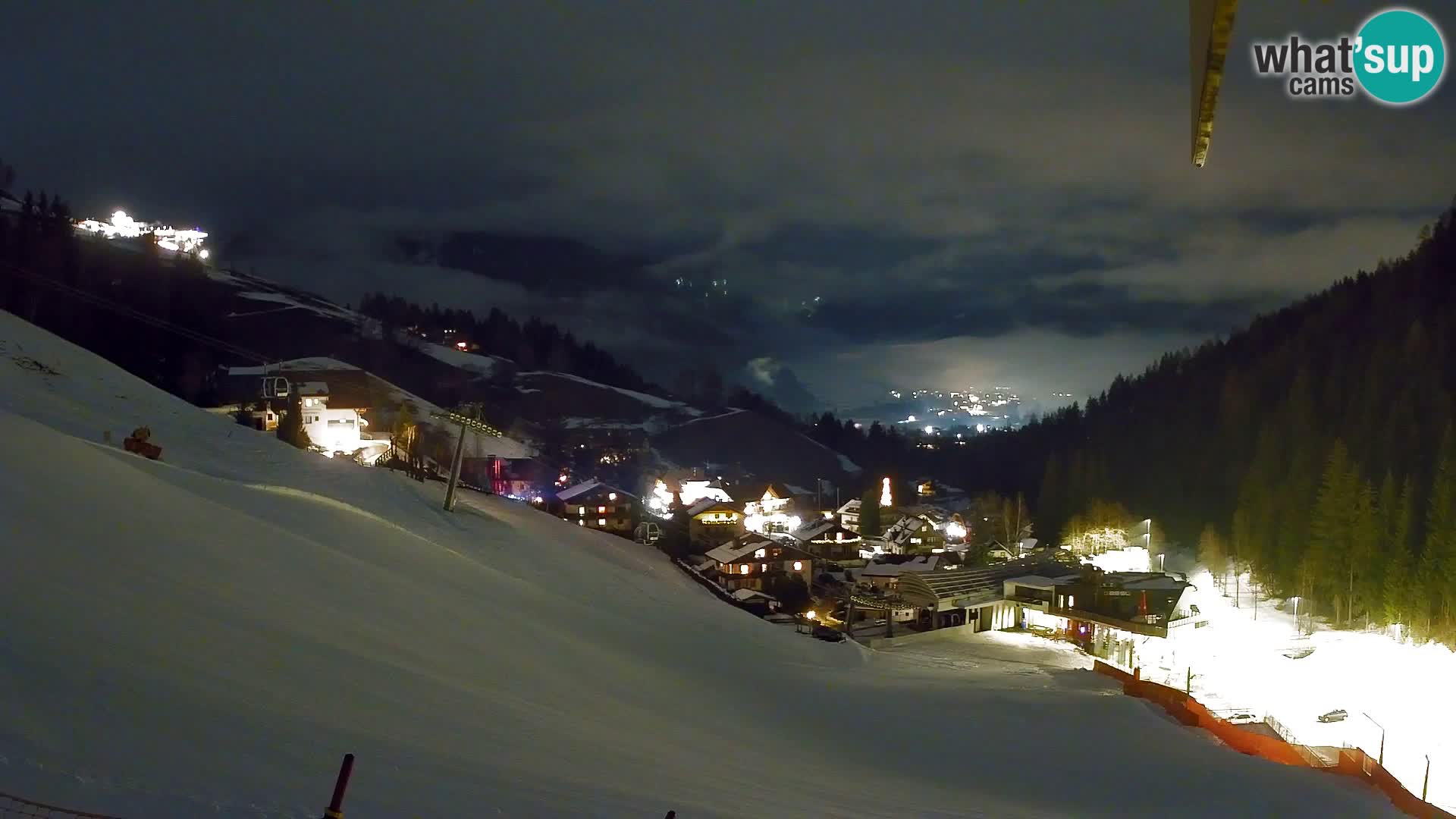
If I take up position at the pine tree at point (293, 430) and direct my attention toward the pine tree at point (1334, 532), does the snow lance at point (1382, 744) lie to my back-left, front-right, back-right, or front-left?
front-right

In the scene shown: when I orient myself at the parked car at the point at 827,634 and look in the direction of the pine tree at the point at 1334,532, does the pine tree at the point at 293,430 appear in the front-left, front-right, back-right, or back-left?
back-left

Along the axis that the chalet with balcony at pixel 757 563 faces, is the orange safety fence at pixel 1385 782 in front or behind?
in front

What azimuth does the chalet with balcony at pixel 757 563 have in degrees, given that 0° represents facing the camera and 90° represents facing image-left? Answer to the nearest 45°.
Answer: approximately 315°

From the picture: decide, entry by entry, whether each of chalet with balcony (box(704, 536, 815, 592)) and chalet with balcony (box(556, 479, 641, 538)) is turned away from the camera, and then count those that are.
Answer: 0

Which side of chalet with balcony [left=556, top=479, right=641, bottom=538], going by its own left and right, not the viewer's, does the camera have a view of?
front

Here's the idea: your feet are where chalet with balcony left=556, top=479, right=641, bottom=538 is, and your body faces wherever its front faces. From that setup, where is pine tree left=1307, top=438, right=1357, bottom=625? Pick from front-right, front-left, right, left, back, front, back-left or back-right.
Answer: front-left

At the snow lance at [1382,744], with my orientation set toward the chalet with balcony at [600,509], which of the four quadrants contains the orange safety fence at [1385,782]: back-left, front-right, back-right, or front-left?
back-left
